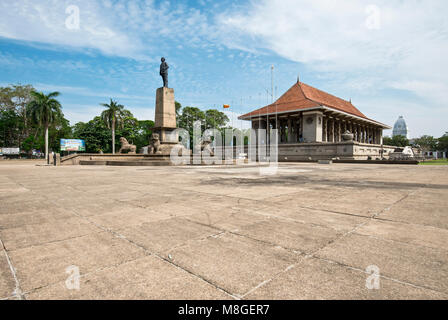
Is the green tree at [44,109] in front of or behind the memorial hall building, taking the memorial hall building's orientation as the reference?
in front

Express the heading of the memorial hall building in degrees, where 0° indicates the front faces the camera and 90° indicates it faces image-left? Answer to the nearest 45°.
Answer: approximately 45°

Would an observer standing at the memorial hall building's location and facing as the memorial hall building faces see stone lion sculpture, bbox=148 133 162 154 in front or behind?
in front
